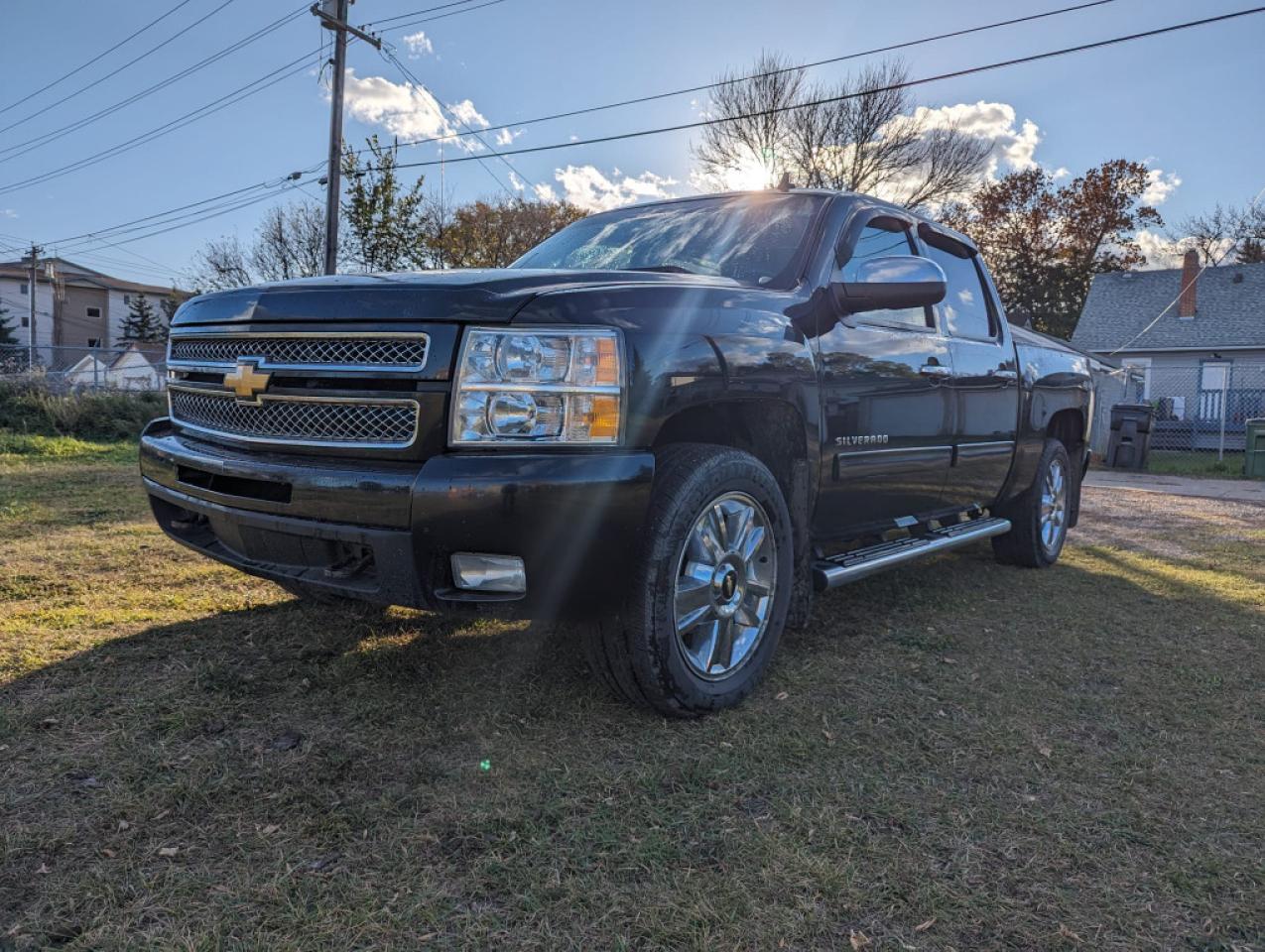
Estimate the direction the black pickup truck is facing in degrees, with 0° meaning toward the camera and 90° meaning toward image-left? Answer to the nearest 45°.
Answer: approximately 45°

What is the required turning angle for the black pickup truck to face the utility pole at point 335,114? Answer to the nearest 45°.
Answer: approximately 135° to its right

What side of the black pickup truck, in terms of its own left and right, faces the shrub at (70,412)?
right

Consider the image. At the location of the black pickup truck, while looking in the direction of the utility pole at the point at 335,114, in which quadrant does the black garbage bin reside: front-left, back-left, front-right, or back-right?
front-right

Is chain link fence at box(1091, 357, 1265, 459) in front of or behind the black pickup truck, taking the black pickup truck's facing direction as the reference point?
behind

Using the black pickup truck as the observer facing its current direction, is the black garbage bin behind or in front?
behind

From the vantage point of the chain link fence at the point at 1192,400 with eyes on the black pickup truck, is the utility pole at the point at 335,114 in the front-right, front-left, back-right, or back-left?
front-right
